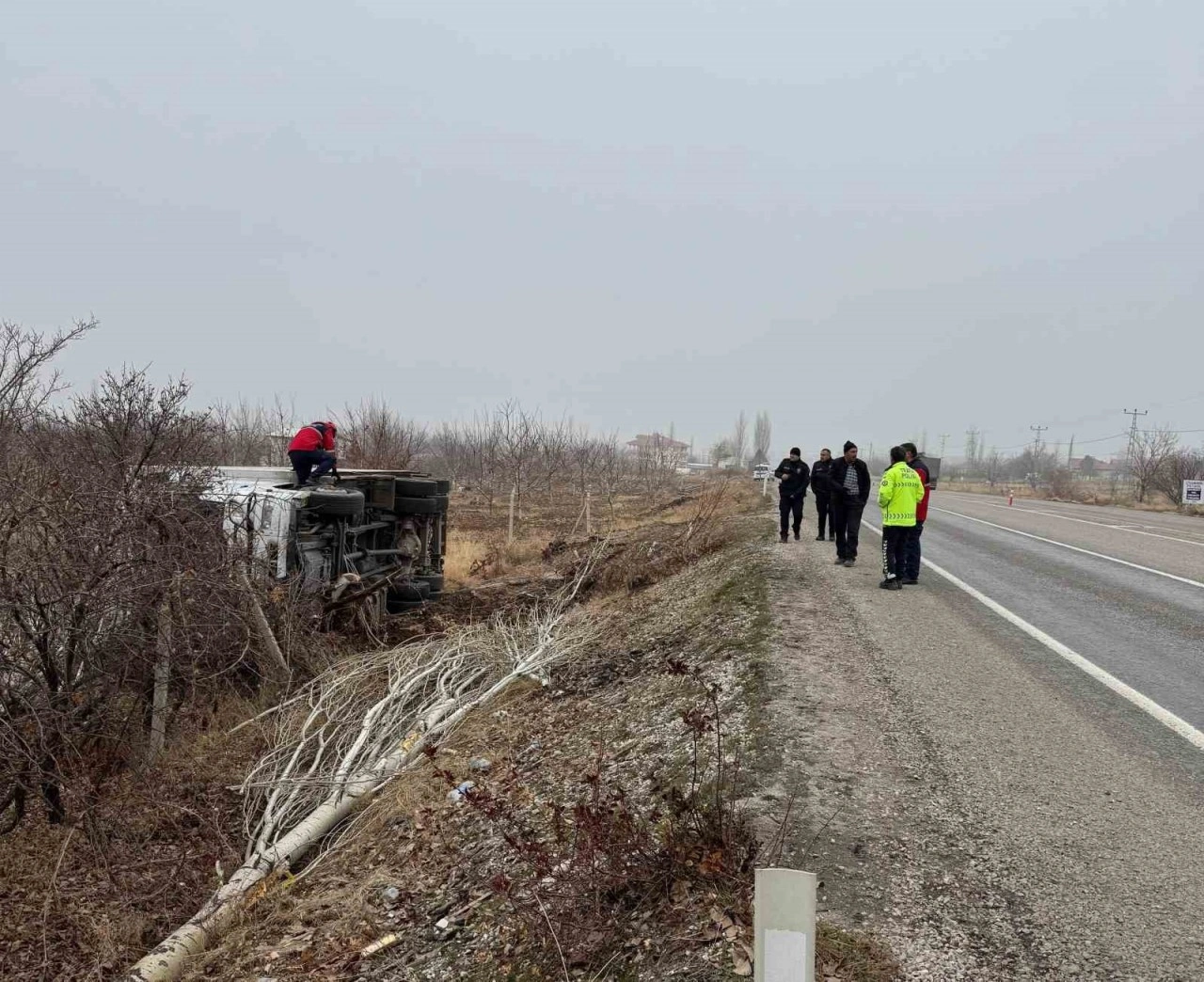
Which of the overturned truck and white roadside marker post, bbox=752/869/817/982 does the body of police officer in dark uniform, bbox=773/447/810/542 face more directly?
the white roadside marker post

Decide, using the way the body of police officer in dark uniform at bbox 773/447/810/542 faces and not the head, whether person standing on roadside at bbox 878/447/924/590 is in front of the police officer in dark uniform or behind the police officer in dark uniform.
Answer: in front

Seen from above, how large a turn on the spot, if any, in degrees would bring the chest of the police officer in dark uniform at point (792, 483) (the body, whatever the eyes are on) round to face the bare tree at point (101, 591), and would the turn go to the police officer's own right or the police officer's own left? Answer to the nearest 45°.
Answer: approximately 45° to the police officer's own right

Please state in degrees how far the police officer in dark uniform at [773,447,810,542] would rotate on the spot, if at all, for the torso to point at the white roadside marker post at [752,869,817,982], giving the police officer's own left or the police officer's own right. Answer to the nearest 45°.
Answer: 0° — they already face it

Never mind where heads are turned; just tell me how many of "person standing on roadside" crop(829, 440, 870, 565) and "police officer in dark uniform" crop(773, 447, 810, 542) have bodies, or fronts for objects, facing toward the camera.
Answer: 2

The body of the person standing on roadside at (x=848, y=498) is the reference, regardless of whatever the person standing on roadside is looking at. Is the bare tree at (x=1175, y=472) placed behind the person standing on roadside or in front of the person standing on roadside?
behind

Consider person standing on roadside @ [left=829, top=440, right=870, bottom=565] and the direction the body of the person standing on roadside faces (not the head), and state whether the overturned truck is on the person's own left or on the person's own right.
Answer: on the person's own right

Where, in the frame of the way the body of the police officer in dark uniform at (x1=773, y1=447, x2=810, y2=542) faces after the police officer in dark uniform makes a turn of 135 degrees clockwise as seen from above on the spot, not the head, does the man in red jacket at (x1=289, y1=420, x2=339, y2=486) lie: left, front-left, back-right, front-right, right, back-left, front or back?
left

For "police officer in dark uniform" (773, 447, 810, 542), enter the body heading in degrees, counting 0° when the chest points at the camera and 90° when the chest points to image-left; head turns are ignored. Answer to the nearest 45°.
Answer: approximately 0°

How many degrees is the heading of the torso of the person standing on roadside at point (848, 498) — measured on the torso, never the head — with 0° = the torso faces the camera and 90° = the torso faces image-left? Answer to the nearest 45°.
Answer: approximately 0°
